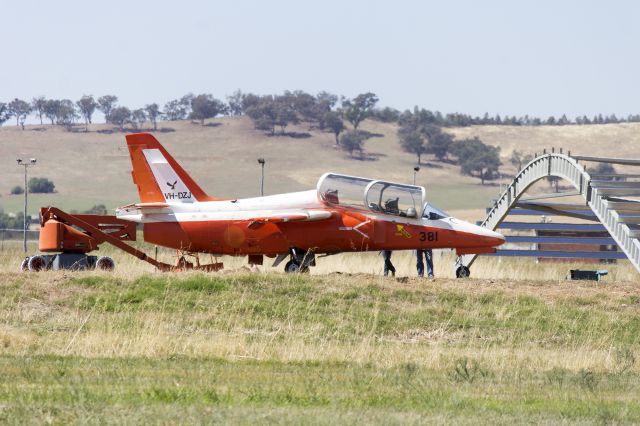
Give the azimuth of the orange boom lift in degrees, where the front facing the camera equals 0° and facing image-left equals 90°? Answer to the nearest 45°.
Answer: approximately 270°

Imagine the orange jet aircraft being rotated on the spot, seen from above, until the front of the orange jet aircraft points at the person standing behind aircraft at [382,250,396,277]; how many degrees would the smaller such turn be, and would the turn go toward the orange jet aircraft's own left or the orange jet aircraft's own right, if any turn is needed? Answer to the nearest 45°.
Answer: approximately 45° to the orange jet aircraft's own left

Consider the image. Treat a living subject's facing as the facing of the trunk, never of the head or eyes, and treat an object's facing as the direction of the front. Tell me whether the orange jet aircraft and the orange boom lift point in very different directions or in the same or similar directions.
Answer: same or similar directions

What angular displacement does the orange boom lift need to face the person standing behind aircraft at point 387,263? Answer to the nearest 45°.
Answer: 0° — it already faces them

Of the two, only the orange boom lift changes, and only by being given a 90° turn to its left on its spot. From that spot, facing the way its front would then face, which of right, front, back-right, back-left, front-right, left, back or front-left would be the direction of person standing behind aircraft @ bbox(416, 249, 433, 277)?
right

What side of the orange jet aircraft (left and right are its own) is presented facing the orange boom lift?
back

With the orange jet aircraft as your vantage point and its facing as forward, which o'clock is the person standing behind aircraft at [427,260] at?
The person standing behind aircraft is roughly at 11 o'clock from the orange jet aircraft.

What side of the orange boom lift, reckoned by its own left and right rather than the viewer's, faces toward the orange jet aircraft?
front

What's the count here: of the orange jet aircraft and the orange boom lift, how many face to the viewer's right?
2

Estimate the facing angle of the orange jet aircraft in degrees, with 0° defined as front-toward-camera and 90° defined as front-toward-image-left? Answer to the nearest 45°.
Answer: approximately 270°

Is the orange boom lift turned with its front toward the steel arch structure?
yes
